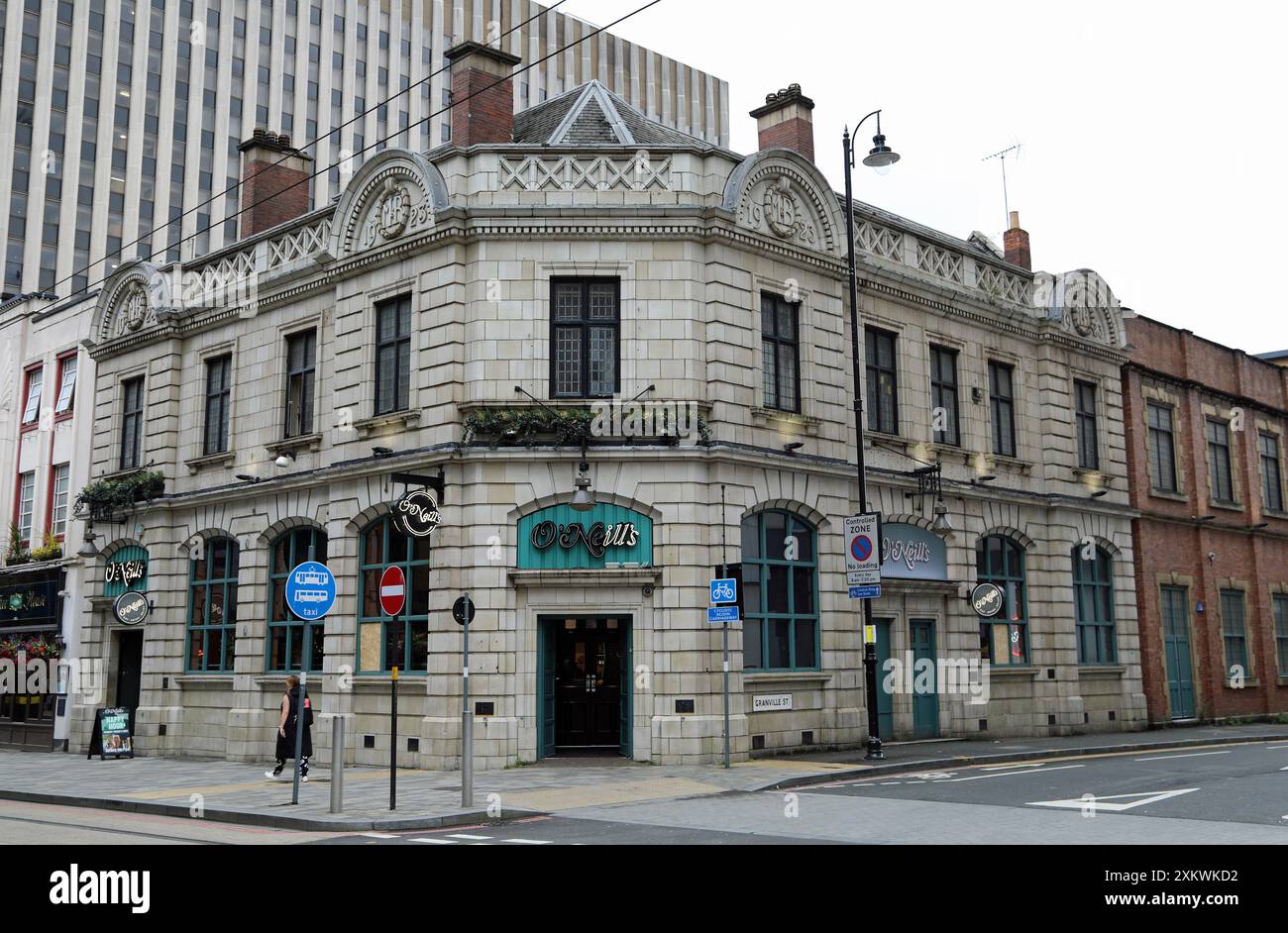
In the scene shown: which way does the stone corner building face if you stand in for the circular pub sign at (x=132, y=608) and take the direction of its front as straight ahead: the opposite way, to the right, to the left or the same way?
the same way

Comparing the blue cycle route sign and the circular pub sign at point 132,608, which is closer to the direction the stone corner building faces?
the blue cycle route sign

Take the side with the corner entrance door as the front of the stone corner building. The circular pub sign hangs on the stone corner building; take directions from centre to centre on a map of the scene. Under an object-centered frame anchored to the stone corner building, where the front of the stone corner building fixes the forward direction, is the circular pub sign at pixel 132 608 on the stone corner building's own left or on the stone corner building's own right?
on the stone corner building's own right

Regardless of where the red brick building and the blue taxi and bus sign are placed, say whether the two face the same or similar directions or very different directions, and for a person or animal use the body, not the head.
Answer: same or similar directions

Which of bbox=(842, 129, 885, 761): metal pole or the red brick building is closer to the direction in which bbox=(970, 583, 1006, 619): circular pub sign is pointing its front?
the metal pole

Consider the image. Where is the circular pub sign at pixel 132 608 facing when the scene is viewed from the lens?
facing the viewer

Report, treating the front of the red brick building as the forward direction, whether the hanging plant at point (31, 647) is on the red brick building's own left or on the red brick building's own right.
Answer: on the red brick building's own right

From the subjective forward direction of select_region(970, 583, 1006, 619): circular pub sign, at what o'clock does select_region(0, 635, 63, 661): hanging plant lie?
The hanging plant is roughly at 3 o'clock from the circular pub sign.

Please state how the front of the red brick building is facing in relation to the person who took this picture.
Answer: facing the viewer and to the right of the viewer

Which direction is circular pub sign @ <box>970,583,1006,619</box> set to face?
toward the camera

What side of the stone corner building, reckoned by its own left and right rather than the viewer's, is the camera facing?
front

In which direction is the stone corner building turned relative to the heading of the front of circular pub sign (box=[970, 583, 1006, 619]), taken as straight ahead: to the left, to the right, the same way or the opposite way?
the same way

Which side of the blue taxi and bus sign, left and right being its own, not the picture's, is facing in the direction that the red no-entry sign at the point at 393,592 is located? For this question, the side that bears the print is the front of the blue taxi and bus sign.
left

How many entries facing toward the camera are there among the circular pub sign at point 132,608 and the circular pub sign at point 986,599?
2

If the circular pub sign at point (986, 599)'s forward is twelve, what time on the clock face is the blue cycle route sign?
The blue cycle route sign is roughly at 1 o'clock from the circular pub sign.

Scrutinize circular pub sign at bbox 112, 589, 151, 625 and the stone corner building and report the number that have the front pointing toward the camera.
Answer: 2

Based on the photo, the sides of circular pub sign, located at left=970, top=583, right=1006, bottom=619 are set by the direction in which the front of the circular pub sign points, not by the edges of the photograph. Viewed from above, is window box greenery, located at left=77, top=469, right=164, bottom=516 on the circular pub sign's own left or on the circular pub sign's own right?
on the circular pub sign's own right

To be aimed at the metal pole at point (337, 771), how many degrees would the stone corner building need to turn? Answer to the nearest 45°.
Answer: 0° — it already faces it
